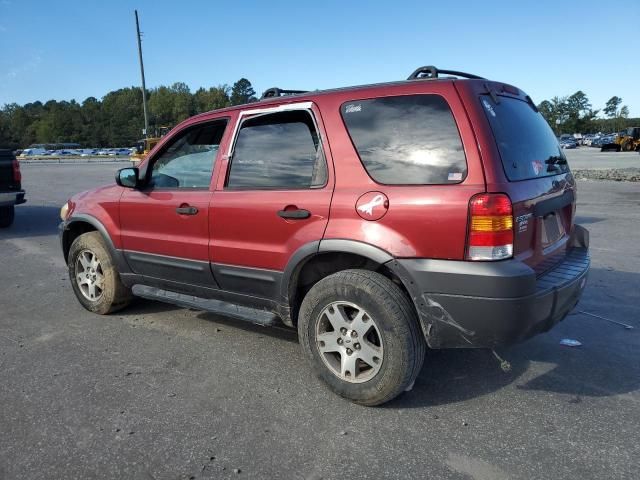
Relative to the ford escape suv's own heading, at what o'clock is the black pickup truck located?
The black pickup truck is roughly at 12 o'clock from the ford escape suv.

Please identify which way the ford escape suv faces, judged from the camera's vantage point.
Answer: facing away from the viewer and to the left of the viewer
